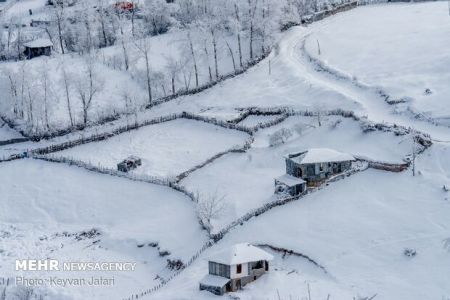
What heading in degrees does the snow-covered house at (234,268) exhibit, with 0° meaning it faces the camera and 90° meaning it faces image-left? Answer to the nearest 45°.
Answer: approximately 315°
